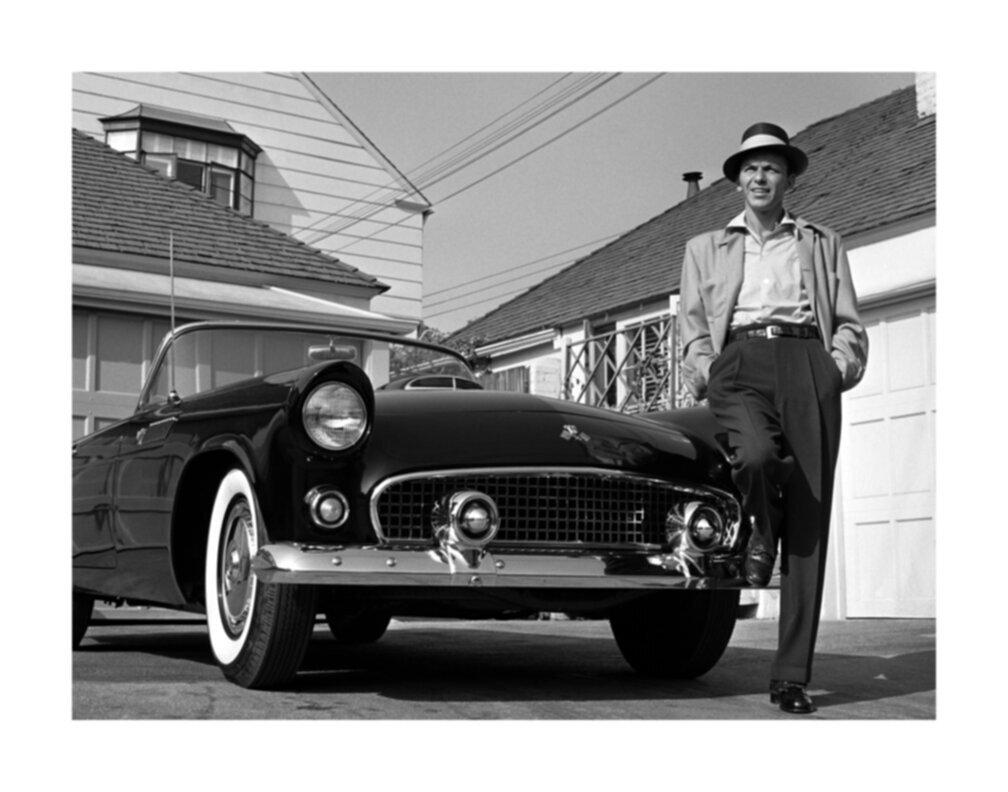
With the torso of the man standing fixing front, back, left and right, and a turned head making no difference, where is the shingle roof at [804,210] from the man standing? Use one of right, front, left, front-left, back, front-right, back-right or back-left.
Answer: back

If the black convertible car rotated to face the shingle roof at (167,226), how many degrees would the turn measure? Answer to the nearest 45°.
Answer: approximately 135° to its left

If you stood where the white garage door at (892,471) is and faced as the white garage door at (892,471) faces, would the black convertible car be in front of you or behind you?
in front

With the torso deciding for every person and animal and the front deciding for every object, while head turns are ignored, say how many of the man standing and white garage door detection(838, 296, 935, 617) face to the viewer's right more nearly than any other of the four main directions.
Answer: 0

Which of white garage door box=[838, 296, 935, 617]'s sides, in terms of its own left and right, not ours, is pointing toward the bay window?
right

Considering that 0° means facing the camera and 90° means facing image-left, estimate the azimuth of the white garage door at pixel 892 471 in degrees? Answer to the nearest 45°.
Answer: approximately 45°

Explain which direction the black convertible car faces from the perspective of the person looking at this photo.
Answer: facing the viewer and to the right of the viewer

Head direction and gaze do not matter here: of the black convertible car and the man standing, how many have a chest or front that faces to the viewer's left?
0

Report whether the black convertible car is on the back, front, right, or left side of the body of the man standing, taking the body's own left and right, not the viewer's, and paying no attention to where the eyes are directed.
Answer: right

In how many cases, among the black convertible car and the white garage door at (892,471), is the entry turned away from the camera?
0

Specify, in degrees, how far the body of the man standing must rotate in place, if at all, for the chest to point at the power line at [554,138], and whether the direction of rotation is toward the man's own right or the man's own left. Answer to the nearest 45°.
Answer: approximately 180°
